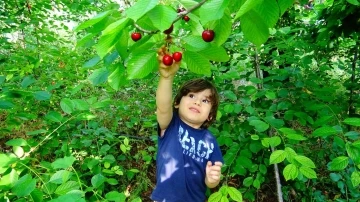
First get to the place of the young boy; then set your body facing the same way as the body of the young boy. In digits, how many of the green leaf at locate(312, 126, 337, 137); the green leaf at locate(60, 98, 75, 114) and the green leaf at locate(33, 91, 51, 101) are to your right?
2

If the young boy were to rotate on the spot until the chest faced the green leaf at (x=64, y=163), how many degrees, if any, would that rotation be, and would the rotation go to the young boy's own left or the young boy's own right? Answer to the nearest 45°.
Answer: approximately 45° to the young boy's own right

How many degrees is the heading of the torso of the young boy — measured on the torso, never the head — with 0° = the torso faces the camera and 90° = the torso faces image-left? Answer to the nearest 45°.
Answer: approximately 0°
